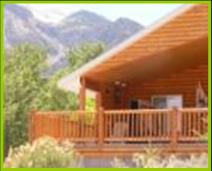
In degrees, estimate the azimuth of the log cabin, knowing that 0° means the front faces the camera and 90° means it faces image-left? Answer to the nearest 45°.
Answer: approximately 0°
